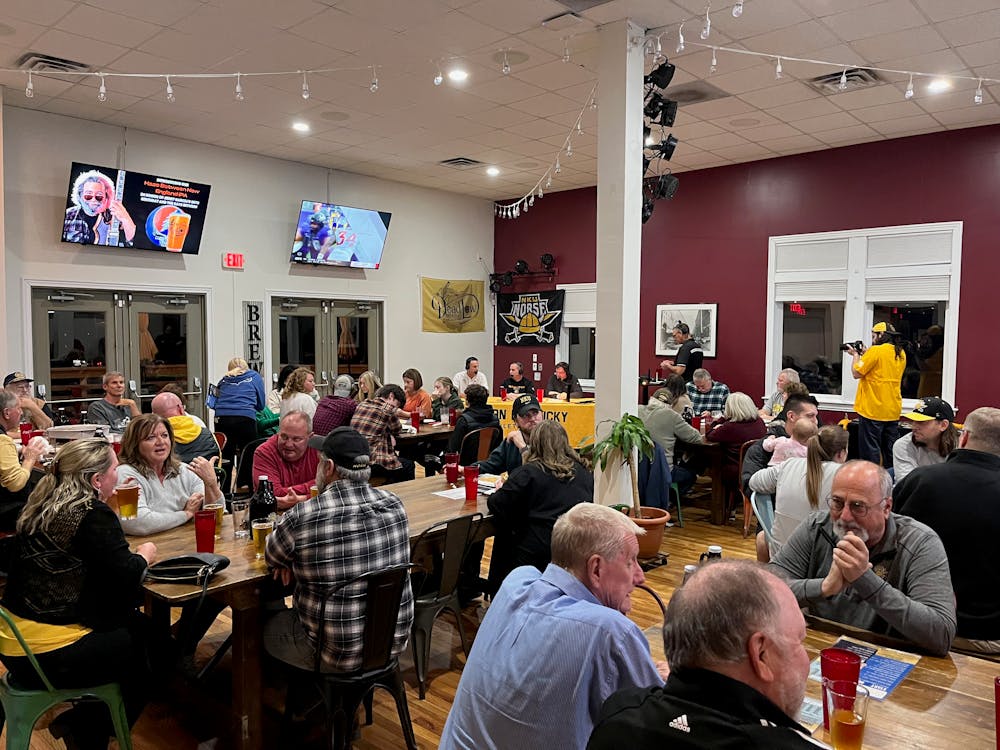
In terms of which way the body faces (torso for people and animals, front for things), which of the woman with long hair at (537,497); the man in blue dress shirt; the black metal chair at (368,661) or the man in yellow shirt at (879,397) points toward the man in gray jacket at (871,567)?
the man in blue dress shirt

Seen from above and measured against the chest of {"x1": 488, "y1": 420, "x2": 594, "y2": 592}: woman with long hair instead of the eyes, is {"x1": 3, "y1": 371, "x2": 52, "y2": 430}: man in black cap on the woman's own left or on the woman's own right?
on the woman's own left

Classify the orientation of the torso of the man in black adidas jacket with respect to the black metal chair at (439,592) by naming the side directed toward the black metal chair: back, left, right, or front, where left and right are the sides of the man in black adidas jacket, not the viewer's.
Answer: left

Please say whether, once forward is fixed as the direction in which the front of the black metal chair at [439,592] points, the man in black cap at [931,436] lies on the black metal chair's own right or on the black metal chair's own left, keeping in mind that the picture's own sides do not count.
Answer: on the black metal chair's own right

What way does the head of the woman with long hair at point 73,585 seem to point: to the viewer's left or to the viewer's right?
to the viewer's right

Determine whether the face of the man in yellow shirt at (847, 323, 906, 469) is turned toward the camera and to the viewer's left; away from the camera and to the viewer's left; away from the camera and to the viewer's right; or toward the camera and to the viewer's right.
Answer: away from the camera and to the viewer's left

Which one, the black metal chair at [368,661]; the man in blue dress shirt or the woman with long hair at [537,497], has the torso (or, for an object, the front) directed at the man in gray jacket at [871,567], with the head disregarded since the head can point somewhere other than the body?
the man in blue dress shirt

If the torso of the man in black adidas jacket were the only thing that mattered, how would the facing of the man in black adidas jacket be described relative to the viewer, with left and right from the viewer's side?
facing away from the viewer and to the right of the viewer

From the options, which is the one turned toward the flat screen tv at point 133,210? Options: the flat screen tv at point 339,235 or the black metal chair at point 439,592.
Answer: the black metal chair

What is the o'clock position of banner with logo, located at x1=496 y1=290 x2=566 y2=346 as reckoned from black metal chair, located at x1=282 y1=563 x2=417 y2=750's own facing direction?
The banner with logo is roughly at 2 o'clock from the black metal chair.

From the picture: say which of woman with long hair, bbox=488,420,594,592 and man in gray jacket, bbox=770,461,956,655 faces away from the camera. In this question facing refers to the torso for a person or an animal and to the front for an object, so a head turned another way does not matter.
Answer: the woman with long hair

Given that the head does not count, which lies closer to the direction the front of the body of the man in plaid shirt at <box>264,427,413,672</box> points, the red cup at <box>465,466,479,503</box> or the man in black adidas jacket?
the red cup

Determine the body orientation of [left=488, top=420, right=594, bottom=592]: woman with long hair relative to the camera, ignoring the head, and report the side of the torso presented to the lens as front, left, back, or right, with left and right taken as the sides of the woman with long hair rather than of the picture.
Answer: back
